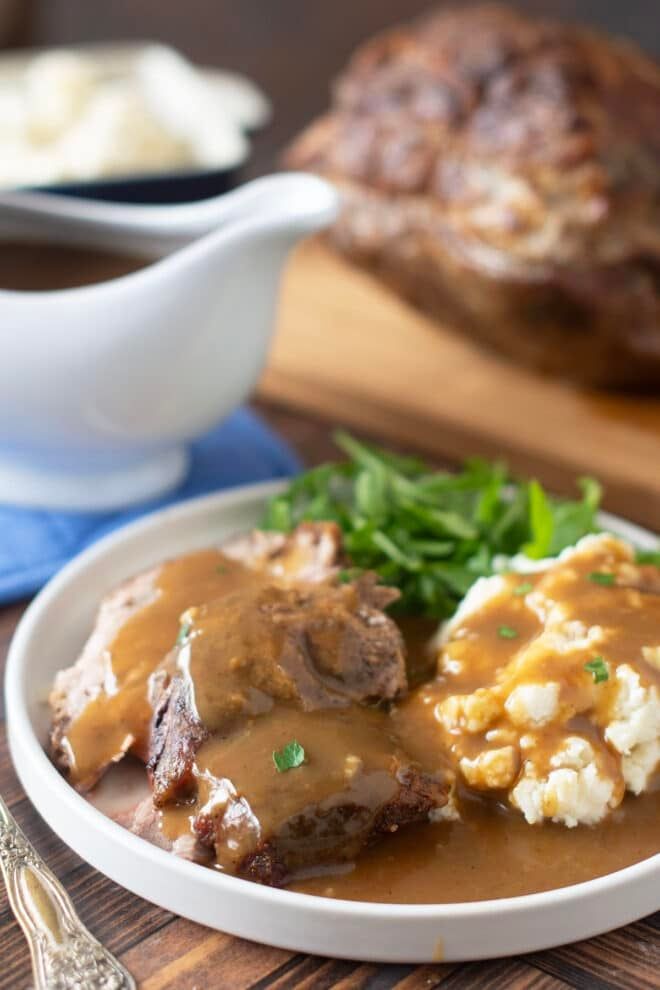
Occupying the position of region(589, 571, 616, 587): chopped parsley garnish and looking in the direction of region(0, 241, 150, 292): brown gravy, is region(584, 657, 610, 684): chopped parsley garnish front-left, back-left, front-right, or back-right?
back-left

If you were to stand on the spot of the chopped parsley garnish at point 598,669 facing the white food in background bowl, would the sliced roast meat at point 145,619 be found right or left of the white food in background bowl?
left

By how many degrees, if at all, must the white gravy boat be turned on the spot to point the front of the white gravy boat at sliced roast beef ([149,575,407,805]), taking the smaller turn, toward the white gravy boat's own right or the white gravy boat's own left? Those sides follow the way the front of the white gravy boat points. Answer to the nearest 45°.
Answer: approximately 90° to the white gravy boat's own right

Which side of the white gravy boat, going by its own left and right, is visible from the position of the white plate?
right

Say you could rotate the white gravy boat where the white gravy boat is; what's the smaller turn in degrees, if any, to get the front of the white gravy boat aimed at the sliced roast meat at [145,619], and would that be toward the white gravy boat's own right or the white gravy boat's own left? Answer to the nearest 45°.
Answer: approximately 90° to the white gravy boat's own right

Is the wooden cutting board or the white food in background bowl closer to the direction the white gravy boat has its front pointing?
the wooden cutting board

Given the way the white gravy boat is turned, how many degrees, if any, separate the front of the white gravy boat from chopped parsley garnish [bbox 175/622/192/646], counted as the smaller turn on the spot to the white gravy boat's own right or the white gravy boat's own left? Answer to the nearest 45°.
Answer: approximately 90° to the white gravy boat's own right

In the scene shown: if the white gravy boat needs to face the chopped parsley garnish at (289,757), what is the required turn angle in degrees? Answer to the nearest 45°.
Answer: approximately 90° to its right

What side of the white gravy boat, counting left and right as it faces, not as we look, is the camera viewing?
right

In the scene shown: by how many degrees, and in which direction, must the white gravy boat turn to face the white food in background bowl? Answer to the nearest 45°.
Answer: approximately 90° to its left

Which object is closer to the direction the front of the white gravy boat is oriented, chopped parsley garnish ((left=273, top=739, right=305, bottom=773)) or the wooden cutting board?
the wooden cutting board

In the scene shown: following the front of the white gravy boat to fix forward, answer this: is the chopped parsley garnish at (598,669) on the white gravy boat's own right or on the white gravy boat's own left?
on the white gravy boat's own right
